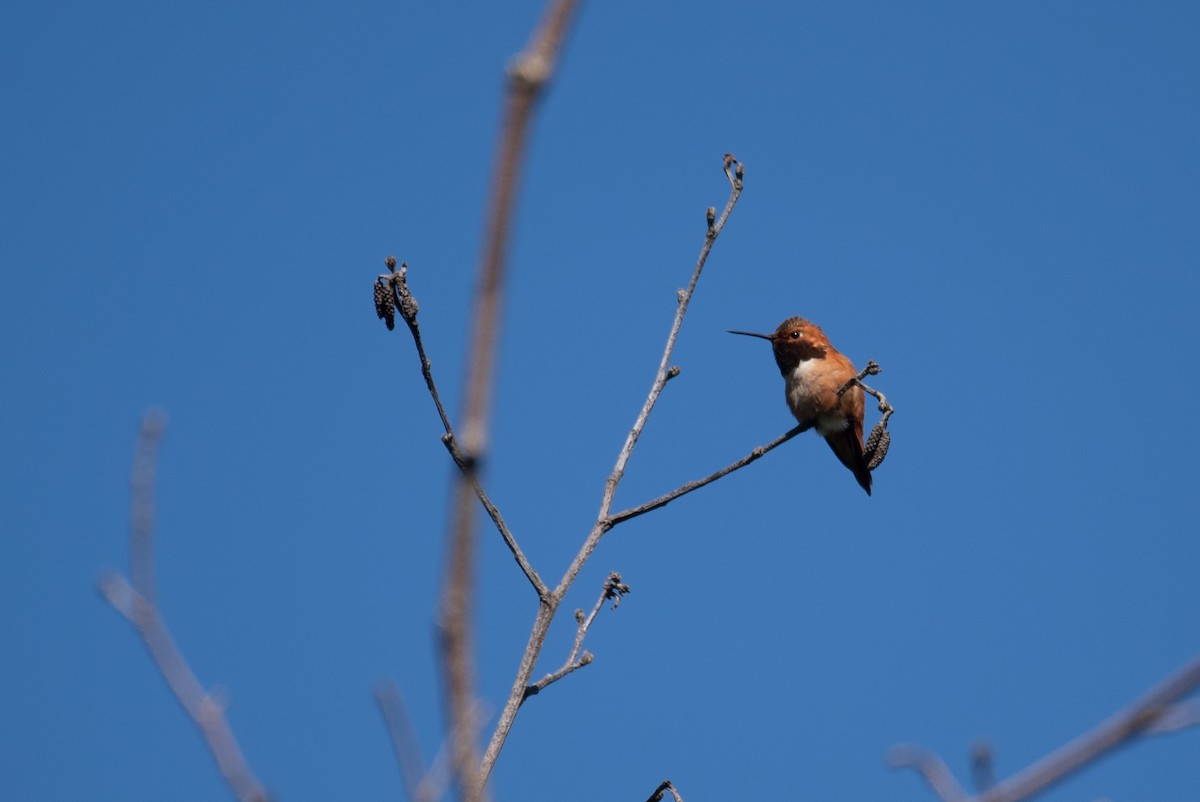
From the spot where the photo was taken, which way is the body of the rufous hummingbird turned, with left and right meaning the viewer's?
facing to the left of the viewer
